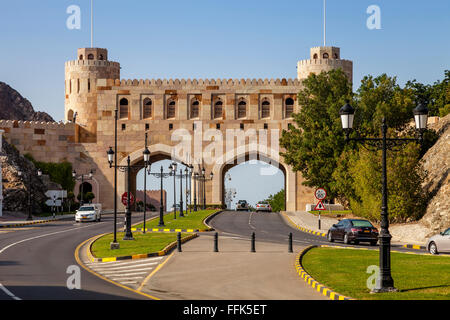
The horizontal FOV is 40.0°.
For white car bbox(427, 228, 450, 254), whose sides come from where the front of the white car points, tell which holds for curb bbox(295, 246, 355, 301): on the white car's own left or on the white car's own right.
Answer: on the white car's own left

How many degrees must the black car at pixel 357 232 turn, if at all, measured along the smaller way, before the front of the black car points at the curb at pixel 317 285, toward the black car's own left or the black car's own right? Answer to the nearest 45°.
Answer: approximately 135° to the black car's own left

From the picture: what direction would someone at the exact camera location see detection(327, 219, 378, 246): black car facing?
facing away from the viewer and to the left of the viewer

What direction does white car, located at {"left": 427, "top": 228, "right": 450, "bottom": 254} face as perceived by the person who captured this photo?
facing to the left of the viewer
